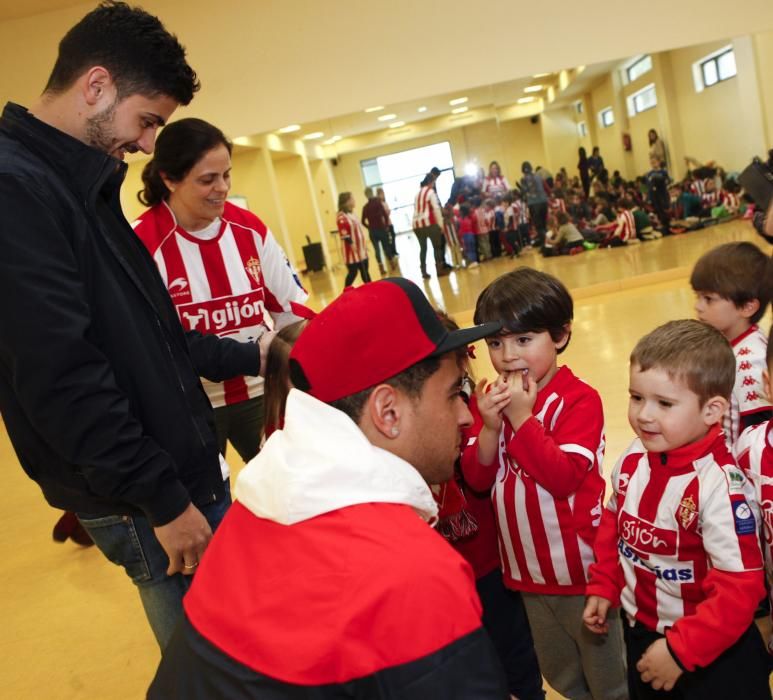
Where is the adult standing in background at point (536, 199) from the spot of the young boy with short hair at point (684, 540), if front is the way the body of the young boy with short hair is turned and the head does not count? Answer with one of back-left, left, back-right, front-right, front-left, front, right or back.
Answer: back-right

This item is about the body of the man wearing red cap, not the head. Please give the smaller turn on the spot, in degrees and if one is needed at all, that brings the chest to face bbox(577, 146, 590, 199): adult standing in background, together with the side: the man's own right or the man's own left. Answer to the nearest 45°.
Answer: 0° — they already face them

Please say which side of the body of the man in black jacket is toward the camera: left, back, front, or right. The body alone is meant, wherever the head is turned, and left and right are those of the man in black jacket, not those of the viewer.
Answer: right

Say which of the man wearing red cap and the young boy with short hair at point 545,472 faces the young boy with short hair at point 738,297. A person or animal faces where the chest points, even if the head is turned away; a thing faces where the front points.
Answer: the man wearing red cap

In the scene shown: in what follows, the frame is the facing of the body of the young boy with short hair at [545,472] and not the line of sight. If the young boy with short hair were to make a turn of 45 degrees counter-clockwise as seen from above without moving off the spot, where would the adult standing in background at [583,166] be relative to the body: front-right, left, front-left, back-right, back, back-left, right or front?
back

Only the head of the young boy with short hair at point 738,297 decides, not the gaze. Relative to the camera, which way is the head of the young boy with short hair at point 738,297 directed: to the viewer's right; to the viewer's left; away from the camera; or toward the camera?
to the viewer's left

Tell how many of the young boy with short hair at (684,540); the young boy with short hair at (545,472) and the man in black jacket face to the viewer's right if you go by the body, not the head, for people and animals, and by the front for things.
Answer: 1

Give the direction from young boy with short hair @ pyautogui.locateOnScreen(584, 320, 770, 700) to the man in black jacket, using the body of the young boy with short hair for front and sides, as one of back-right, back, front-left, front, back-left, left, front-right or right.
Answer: front-right

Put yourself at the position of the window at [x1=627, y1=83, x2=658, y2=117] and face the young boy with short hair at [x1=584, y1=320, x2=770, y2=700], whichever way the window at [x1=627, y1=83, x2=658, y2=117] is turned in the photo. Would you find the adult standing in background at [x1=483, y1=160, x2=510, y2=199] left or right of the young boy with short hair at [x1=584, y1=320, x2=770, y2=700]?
right
